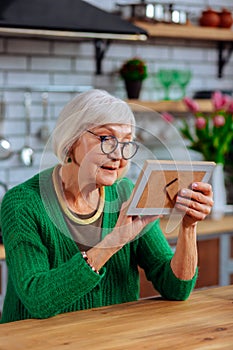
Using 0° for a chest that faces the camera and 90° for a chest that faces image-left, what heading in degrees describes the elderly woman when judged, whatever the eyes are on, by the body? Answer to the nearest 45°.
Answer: approximately 315°

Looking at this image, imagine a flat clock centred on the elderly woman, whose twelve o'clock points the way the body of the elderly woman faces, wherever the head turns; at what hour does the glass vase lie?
The glass vase is roughly at 8 o'clock from the elderly woman.

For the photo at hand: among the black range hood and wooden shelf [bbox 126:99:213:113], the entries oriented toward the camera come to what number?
2

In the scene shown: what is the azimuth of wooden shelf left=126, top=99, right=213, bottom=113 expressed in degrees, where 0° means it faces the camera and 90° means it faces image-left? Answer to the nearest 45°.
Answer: approximately 0°

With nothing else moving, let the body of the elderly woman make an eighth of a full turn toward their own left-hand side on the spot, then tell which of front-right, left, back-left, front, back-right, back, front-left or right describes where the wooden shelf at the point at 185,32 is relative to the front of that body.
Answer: left

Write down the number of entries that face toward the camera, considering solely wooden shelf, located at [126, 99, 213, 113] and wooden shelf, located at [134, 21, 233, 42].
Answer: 2

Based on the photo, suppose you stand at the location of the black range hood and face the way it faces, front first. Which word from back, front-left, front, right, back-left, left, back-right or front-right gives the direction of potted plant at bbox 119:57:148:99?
back-left
